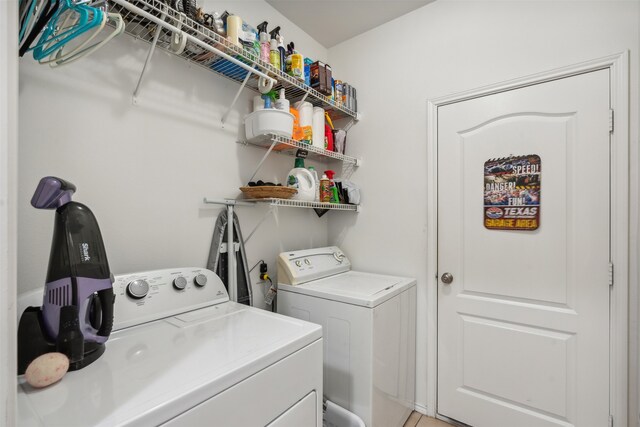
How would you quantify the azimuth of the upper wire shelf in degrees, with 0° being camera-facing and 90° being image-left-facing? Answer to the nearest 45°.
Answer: approximately 315°

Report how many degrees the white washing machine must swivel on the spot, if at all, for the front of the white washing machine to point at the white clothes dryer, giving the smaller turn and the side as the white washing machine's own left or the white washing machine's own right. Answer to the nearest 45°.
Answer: approximately 90° to the white washing machine's own right

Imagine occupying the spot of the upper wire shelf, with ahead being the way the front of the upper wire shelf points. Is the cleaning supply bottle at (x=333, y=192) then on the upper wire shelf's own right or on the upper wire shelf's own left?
on the upper wire shelf's own left
